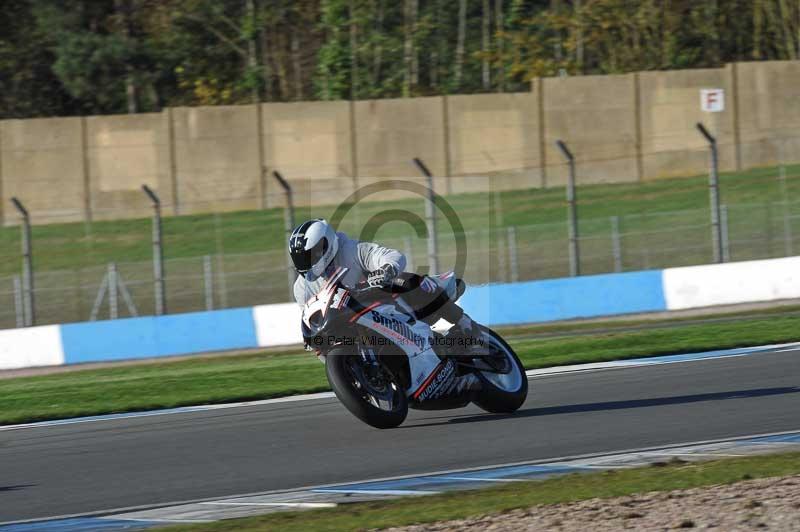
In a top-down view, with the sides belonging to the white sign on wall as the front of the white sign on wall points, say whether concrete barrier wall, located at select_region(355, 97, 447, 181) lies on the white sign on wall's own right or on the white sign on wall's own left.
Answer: on the white sign on wall's own right

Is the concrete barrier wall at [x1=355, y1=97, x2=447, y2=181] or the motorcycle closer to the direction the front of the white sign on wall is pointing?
the motorcycle

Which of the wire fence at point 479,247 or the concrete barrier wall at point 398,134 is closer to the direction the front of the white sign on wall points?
the wire fence

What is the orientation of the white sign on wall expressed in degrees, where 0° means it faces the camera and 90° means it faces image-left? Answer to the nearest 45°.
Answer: approximately 0°

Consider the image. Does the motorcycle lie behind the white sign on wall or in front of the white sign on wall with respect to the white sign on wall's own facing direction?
in front
